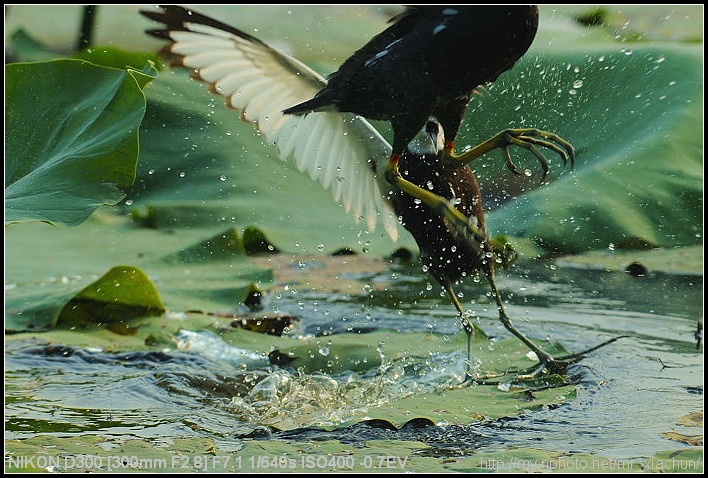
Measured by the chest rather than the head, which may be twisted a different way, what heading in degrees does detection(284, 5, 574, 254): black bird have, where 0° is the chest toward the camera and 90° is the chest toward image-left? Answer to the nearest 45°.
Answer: approximately 270°

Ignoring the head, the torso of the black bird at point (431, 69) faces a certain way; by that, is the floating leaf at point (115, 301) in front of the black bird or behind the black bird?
behind
